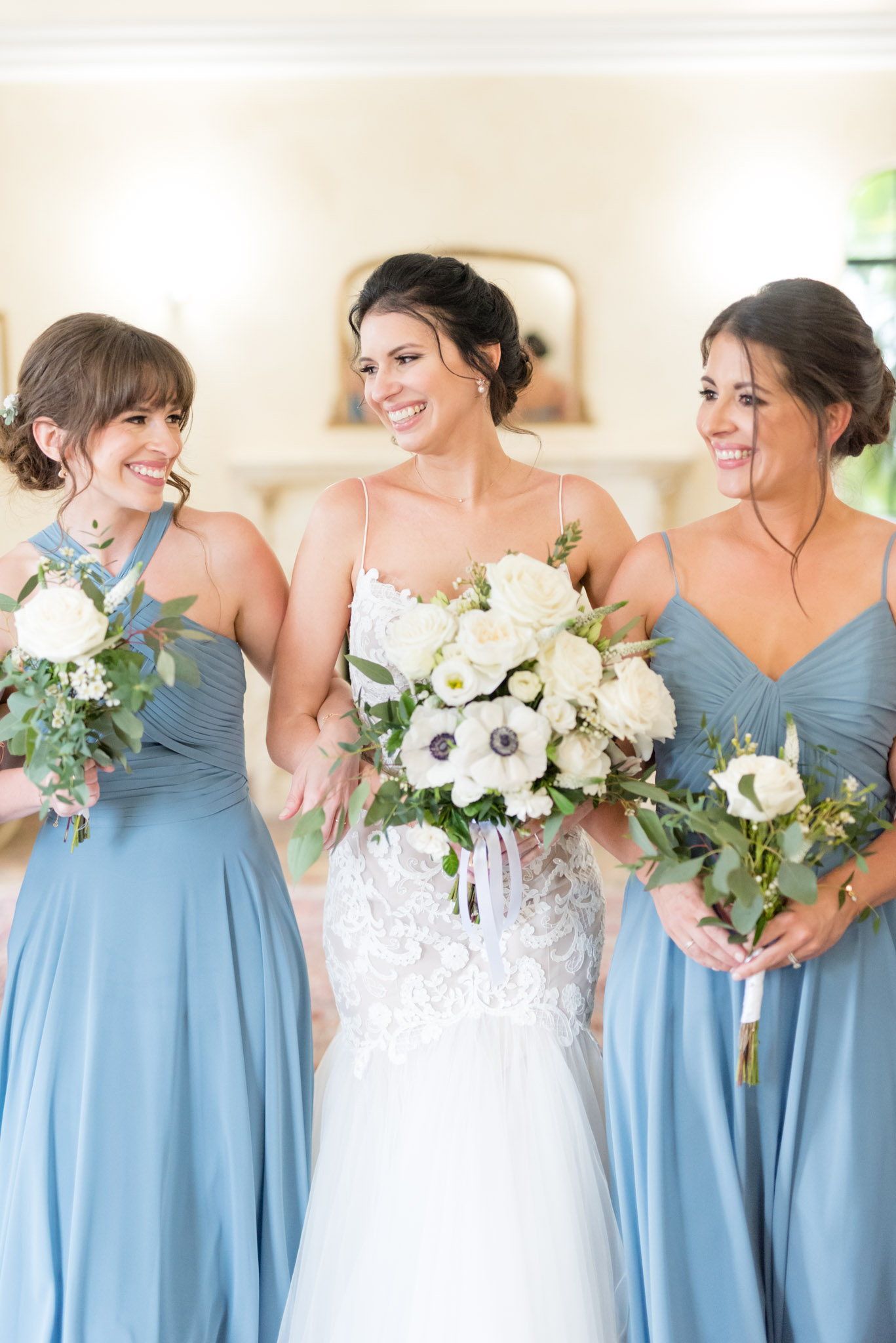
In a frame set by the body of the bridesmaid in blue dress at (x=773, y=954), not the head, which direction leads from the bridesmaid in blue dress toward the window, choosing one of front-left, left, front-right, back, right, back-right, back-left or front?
back

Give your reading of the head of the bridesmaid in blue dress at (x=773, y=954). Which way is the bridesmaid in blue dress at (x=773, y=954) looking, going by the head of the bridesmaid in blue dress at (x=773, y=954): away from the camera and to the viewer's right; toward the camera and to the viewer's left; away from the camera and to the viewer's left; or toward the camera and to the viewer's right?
toward the camera and to the viewer's left

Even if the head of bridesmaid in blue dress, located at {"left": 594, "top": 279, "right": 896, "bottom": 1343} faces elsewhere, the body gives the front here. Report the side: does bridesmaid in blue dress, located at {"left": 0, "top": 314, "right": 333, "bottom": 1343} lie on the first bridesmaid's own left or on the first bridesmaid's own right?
on the first bridesmaid's own right

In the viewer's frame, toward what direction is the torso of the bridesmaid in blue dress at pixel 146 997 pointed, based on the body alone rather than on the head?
toward the camera

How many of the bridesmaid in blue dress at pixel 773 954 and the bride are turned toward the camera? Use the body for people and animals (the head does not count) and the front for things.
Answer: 2

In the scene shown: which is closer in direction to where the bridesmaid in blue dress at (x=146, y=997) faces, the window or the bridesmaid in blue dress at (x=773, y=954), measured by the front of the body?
the bridesmaid in blue dress

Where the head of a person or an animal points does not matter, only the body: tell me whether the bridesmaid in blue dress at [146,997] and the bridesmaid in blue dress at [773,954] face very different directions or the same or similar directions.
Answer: same or similar directions

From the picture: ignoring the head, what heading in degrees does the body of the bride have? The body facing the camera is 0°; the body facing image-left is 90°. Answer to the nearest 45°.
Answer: approximately 0°

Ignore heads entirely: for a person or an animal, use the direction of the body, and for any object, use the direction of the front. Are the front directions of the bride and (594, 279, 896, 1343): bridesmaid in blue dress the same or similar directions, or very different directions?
same or similar directions

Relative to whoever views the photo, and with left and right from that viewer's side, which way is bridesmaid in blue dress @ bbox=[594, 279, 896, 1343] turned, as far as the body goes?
facing the viewer

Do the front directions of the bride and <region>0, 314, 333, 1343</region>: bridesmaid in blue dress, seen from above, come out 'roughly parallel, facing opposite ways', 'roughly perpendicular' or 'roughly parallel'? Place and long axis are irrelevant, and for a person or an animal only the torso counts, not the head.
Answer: roughly parallel
